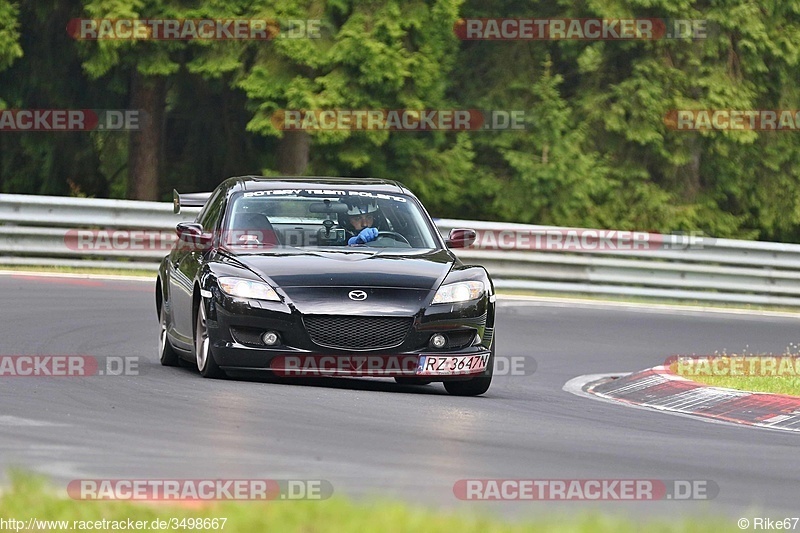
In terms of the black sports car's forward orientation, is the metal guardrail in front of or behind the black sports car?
behind

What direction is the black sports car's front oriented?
toward the camera

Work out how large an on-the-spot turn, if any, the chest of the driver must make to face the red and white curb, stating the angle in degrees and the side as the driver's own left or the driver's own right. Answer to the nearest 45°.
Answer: approximately 90° to the driver's own left

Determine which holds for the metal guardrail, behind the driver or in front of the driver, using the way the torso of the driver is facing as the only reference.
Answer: behind

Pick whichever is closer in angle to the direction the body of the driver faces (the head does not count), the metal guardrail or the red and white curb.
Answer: the red and white curb

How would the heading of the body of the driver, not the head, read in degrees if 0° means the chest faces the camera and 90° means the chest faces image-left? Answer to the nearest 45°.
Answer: approximately 0°

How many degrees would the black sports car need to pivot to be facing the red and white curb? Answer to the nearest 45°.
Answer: approximately 90° to its left
